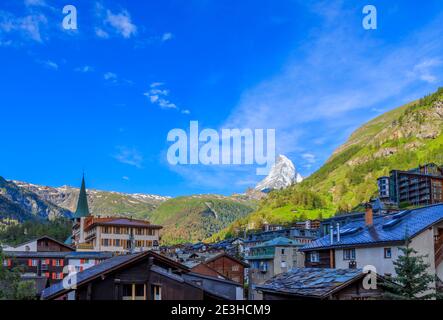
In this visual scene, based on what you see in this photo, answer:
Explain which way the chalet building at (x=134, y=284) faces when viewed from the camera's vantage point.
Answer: facing the viewer

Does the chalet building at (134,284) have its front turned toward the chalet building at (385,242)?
no
